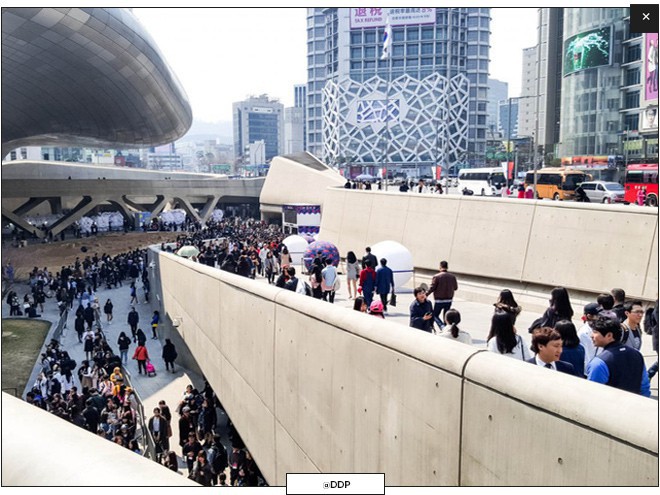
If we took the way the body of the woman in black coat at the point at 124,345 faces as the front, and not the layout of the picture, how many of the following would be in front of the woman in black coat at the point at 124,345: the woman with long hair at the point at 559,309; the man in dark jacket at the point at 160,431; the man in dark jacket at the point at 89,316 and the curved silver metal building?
2

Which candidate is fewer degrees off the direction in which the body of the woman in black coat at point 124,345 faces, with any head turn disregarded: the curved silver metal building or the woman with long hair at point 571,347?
the curved silver metal building

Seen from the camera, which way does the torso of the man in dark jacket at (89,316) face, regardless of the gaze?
away from the camera

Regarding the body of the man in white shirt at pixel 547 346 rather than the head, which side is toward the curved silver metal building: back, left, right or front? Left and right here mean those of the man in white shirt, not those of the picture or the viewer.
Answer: back

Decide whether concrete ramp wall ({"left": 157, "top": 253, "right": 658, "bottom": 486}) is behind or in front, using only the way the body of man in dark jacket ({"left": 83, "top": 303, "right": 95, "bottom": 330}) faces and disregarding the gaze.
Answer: behind

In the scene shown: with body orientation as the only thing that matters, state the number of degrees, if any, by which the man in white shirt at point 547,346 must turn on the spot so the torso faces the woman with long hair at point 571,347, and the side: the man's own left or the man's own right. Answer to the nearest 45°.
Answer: approximately 135° to the man's own left

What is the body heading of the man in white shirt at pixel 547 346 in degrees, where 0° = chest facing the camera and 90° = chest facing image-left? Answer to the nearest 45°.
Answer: approximately 315°

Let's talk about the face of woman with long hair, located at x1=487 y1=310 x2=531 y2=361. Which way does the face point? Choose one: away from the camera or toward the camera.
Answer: away from the camera

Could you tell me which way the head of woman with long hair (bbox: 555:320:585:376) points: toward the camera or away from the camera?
away from the camera
